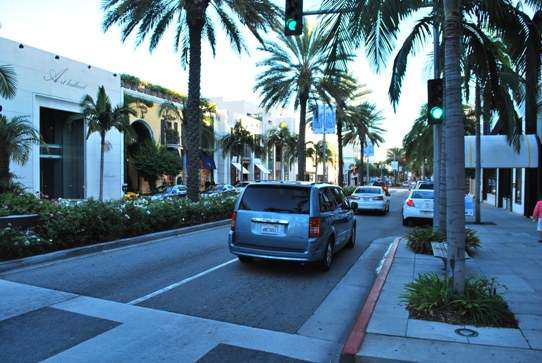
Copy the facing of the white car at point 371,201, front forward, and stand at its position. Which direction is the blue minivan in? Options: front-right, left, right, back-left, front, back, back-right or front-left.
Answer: back

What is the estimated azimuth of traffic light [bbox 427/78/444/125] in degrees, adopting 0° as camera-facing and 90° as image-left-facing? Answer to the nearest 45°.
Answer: approximately 0°

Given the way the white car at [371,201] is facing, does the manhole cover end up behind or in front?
behind

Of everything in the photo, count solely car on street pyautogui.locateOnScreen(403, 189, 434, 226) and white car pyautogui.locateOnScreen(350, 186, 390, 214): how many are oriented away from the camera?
2

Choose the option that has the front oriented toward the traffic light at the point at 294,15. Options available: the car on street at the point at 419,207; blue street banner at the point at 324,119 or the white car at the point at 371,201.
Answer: the blue street banner

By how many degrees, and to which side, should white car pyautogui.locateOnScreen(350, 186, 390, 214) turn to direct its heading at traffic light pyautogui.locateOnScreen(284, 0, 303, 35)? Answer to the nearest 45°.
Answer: approximately 180°

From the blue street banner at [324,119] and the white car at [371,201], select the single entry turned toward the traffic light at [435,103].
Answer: the blue street banner

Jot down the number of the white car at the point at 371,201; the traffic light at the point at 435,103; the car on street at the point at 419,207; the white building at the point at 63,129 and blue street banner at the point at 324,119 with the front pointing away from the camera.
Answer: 2

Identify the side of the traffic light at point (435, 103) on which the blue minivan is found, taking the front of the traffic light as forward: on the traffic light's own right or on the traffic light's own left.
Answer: on the traffic light's own right

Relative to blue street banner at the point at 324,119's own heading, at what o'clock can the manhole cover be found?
The manhole cover is roughly at 12 o'clock from the blue street banner.

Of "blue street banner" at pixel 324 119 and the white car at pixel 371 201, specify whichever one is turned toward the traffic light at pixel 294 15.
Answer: the blue street banner

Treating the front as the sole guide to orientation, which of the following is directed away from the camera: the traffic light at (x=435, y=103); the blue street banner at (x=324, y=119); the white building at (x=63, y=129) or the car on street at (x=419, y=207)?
the car on street

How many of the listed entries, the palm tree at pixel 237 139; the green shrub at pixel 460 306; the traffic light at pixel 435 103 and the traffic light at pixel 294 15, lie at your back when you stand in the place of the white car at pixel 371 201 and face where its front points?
3

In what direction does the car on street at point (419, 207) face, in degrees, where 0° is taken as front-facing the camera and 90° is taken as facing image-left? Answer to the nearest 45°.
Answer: approximately 180°

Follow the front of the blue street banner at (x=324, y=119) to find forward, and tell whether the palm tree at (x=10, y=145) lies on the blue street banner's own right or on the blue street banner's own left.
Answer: on the blue street banner's own right

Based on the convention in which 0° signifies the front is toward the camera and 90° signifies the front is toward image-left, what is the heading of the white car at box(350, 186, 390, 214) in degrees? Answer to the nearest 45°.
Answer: approximately 180°
